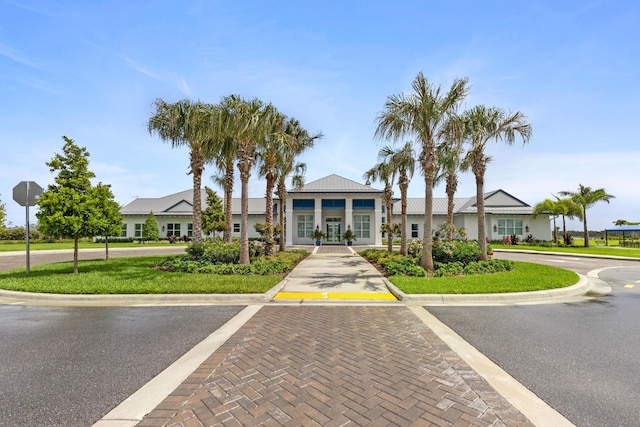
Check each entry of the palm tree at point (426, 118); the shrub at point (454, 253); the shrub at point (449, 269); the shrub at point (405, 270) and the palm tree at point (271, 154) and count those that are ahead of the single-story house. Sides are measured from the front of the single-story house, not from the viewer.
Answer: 5

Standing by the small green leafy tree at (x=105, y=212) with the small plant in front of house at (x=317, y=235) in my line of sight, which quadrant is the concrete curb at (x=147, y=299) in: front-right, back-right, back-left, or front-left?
back-right

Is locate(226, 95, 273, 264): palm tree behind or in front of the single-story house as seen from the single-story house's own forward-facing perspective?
in front

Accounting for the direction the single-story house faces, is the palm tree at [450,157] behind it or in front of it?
in front

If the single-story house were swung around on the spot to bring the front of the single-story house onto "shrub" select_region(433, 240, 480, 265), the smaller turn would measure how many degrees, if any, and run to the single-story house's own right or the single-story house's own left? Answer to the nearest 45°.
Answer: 0° — it already faces it

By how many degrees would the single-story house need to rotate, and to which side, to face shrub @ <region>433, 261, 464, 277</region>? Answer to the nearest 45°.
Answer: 0° — it already faces it

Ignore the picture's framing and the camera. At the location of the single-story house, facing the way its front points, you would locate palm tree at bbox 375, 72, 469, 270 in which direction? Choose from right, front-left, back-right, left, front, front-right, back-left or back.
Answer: front

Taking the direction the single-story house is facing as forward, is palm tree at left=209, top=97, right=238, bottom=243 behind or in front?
in front

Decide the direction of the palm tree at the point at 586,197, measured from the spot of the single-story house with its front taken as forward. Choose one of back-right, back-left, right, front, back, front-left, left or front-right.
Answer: left

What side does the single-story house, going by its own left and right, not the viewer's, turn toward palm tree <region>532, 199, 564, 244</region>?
left

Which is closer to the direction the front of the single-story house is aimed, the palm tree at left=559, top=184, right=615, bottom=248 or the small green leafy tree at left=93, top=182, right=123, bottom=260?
the small green leafy tree

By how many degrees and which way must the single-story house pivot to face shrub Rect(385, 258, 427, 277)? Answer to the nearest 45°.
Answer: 0° — it already faces it

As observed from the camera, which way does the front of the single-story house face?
facing the viewer

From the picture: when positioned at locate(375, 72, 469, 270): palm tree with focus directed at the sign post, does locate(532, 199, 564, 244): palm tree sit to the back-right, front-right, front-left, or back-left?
back-right

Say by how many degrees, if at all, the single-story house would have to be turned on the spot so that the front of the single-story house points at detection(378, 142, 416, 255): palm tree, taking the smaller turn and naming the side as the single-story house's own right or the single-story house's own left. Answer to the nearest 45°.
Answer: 0° — it already faces it

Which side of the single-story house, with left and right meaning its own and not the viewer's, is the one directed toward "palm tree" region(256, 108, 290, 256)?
front
